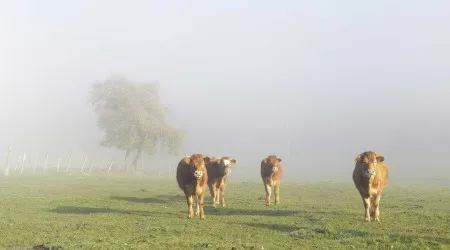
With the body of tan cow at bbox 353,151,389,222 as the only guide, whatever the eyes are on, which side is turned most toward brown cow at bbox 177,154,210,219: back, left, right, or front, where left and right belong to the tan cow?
right

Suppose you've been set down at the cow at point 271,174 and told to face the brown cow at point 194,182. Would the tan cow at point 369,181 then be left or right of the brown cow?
left

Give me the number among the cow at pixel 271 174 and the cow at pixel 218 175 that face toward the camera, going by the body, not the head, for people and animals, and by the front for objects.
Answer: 2

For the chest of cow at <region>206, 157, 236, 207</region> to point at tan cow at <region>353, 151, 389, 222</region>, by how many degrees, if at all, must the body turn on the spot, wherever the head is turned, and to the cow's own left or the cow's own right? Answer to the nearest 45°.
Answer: approximately 45° to the cow's own left

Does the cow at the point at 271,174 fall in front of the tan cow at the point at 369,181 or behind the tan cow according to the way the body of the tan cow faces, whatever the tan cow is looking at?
behind

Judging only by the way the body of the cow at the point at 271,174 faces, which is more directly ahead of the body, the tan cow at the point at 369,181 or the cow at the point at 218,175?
the tan cow

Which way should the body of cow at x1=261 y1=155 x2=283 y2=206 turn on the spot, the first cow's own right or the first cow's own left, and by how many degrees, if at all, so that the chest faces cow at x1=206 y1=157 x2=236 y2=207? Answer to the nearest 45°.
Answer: approximately 45° to the first cow's own right

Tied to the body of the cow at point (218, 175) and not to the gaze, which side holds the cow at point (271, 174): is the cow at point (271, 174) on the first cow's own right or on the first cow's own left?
on the first cow's own left

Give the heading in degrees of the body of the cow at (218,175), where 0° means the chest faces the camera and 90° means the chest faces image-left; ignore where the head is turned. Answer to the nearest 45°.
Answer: approximately 0°

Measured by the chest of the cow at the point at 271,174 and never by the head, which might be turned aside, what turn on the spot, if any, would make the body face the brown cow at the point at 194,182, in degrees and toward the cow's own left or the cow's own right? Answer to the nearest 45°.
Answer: approximately 45° to the cow's own right
